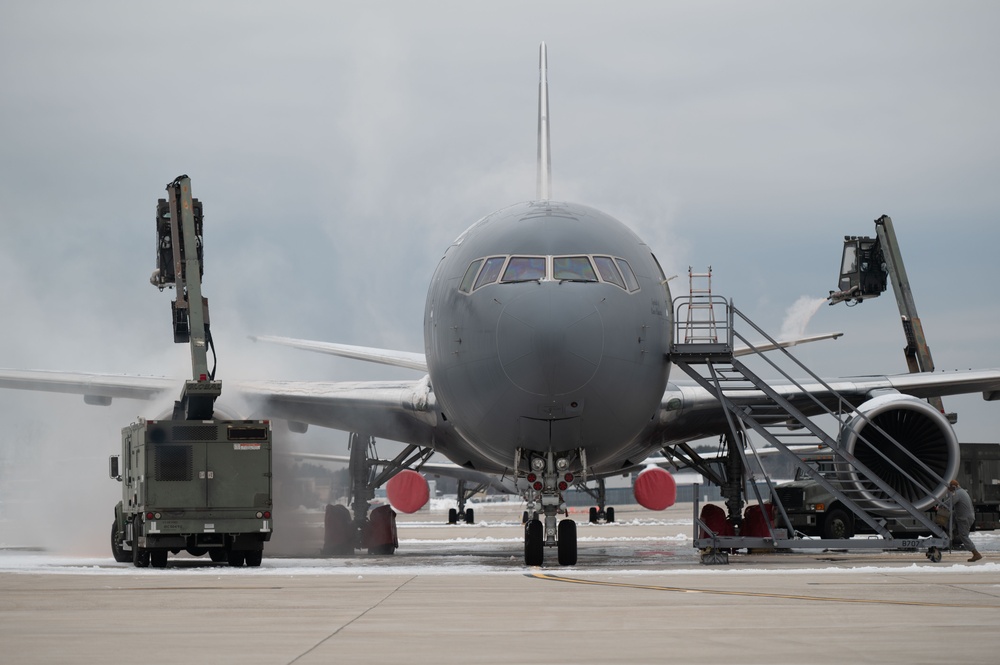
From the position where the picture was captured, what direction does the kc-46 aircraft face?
facing the viewer

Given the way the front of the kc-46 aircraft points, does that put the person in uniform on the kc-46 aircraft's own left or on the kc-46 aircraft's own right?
on the kc-46 aircraft's own left

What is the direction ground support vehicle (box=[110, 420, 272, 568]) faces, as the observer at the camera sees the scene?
facing away from the viewer

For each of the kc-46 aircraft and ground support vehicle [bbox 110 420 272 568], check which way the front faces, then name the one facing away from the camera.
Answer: the ground support vehicle

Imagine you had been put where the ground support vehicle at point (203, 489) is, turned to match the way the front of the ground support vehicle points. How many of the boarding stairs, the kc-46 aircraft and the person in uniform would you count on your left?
0

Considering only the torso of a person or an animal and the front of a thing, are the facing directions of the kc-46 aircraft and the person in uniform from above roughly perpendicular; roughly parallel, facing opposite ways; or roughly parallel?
roughly perpendicular

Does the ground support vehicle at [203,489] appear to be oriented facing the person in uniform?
no

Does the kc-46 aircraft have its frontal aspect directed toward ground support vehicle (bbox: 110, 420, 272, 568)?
no

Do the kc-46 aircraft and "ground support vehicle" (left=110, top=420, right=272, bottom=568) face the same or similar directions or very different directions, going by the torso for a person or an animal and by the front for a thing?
very different directions

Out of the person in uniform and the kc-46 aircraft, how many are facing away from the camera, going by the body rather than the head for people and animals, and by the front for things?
0

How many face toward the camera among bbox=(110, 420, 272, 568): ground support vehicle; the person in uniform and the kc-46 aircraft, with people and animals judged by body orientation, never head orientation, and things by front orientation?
1
